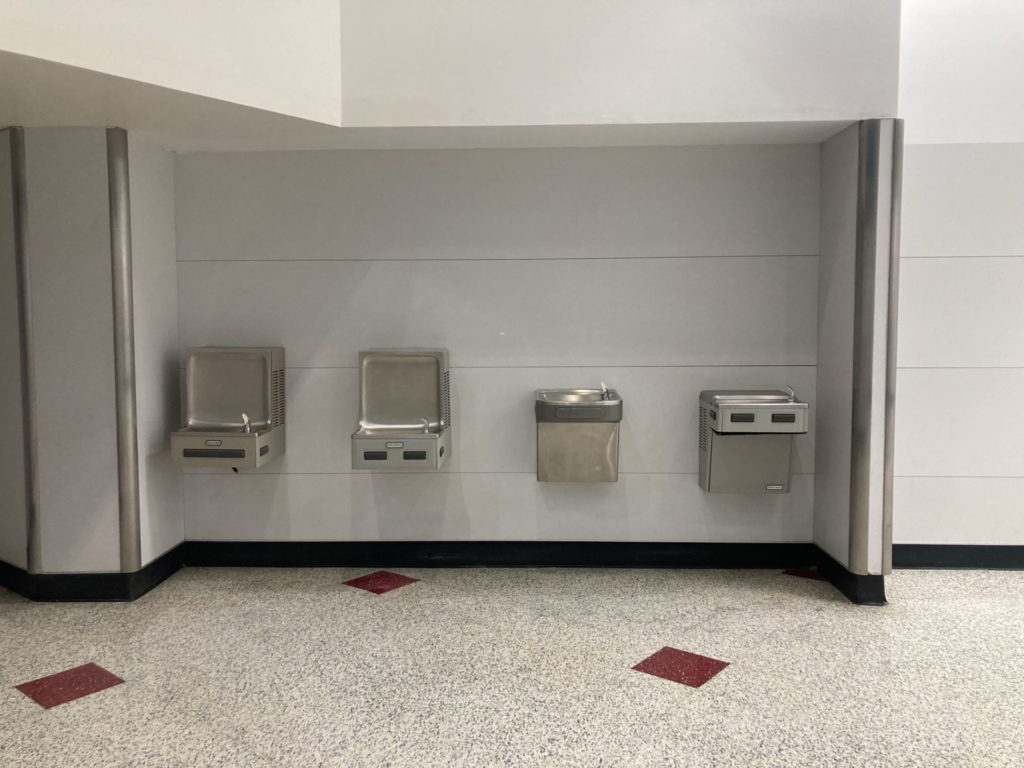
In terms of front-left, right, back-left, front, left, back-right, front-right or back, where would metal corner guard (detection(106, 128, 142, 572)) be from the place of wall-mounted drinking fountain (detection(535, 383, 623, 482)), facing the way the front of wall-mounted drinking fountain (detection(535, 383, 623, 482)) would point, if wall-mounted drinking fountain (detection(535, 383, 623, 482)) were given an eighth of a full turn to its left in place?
back-right

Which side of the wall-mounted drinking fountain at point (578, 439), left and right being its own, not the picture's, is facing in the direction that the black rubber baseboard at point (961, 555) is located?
left

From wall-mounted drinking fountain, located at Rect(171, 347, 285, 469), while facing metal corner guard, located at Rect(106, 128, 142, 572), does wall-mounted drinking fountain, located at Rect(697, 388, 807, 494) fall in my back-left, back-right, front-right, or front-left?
back-left

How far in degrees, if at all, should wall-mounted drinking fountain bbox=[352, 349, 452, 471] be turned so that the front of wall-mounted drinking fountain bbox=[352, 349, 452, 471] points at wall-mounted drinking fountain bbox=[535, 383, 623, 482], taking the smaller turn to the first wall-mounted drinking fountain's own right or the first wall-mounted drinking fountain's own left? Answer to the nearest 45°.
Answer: approximately 90° to the first wall-mounted drinking fountain's own left

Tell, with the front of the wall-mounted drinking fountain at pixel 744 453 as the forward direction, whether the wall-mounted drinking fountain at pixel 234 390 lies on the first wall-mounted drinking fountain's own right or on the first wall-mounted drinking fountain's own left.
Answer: on the first wall-mounted drinking fountain's own right

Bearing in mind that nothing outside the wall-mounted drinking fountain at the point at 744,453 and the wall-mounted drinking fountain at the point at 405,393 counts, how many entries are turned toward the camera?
2

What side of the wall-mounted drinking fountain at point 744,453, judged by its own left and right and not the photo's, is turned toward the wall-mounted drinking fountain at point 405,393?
right
